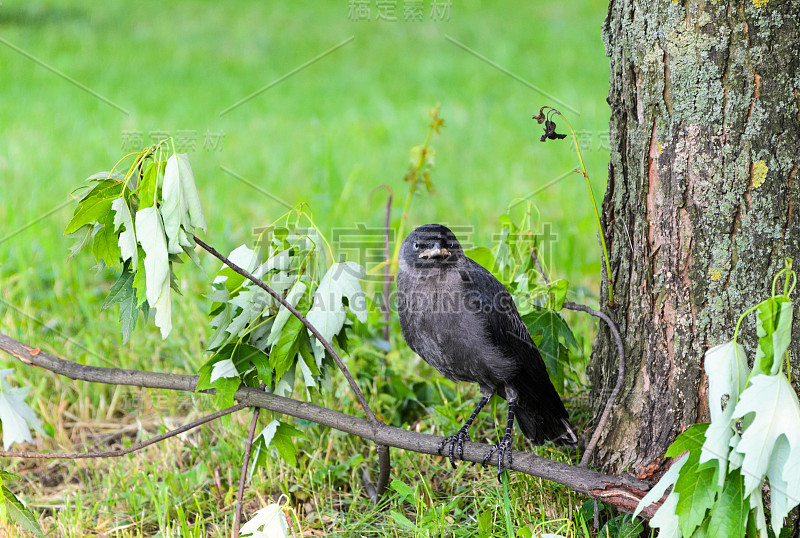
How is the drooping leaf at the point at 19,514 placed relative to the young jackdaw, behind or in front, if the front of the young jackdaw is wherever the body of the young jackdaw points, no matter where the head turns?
in front

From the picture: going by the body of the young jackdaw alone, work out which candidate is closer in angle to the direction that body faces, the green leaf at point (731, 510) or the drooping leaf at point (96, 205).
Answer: the drooping leaf

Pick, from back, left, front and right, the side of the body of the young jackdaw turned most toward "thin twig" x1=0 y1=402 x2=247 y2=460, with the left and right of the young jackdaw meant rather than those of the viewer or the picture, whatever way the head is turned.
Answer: front

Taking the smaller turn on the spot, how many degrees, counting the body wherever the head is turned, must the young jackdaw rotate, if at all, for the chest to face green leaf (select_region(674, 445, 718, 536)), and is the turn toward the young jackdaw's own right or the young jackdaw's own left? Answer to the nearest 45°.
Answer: approximately 90° to the young jackdaw's own left

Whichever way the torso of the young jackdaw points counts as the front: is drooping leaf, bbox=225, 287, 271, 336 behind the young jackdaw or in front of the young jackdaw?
in front

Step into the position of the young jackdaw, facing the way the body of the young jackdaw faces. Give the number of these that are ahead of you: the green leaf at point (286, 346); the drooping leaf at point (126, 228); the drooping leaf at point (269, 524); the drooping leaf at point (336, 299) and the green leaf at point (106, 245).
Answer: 5

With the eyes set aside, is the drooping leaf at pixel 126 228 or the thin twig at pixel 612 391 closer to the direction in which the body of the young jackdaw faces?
the drooping leaf

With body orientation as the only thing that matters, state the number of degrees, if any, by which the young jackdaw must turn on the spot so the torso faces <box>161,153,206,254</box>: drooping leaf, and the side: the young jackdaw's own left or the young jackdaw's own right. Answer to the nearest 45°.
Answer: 0° — it already faces it

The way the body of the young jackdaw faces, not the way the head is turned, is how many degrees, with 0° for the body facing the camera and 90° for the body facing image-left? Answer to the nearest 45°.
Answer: approximately 45°

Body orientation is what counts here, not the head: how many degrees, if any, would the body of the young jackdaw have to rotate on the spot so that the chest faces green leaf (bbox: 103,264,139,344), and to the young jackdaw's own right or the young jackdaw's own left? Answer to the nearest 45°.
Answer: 0° — it already faces it

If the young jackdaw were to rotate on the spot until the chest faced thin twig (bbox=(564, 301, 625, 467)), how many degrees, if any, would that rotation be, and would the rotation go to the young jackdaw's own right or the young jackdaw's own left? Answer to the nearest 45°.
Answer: approximately 90° to the young jackdaw's own left

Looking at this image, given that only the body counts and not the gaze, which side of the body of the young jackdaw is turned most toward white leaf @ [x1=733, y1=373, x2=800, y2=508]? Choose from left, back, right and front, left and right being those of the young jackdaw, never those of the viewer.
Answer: left

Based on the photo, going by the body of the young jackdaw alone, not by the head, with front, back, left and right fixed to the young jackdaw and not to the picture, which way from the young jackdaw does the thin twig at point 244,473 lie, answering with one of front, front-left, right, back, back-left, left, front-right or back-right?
front

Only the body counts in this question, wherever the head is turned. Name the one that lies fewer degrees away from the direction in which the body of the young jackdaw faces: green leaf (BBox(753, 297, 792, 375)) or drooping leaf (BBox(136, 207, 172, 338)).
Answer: the drooping leaf

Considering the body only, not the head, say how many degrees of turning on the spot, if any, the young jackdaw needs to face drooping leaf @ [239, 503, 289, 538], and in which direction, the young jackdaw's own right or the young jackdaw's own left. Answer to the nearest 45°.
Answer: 0° — it already faces it

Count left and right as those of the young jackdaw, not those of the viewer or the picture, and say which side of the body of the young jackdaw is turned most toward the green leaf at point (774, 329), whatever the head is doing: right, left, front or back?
left
